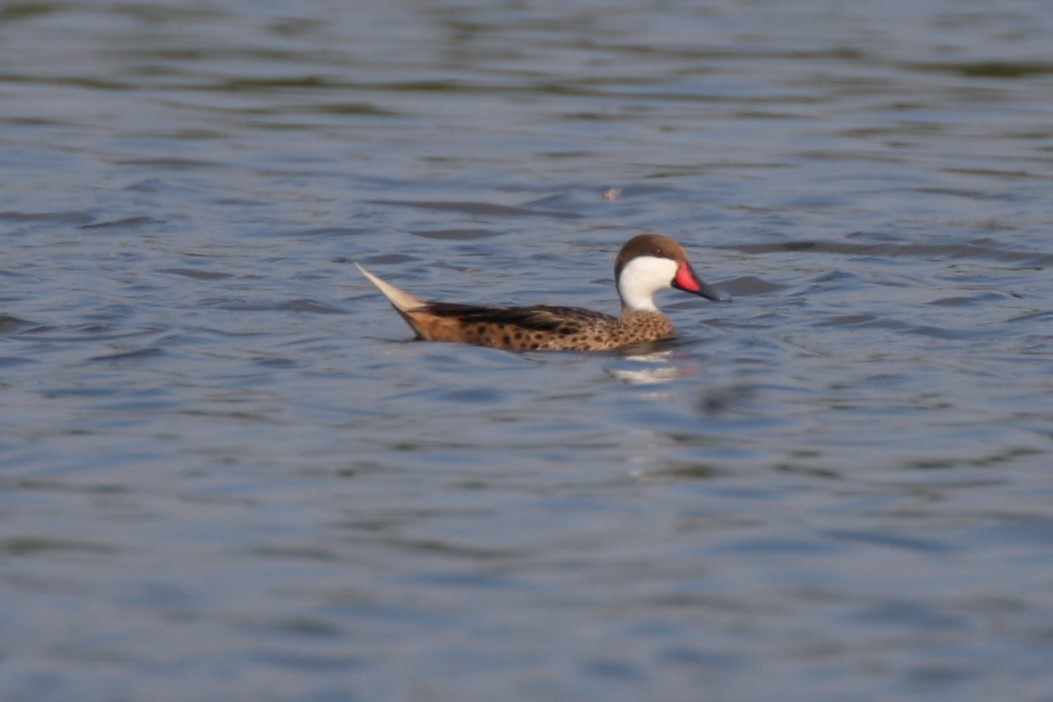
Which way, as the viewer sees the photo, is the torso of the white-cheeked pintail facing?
to the viewer's right
